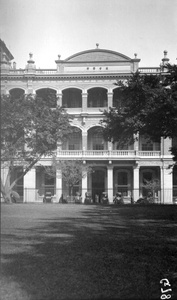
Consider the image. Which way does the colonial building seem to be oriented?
toward the camera
